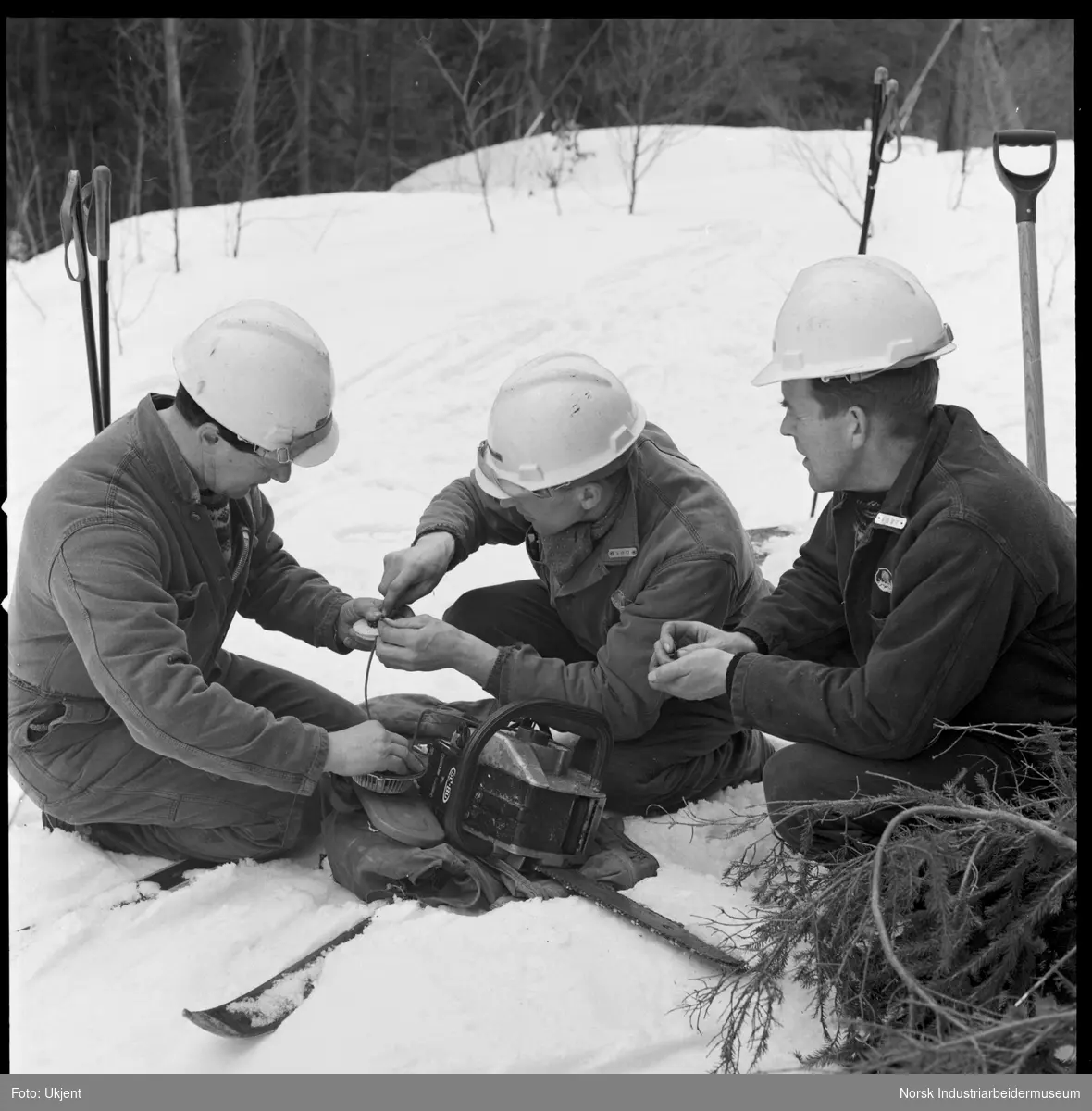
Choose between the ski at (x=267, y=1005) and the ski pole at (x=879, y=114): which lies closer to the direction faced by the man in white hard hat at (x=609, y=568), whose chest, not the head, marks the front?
the ski

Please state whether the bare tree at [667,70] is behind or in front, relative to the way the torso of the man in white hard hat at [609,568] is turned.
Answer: behind

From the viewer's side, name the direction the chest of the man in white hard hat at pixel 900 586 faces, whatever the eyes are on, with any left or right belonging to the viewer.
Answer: facing to the left of the viewer

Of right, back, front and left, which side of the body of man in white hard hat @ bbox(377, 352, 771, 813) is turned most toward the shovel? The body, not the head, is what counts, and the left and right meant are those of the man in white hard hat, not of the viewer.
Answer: back

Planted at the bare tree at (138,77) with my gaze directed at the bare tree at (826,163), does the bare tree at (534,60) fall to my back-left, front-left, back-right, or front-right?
front-left

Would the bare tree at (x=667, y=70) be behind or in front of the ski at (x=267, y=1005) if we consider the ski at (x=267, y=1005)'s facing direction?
behind

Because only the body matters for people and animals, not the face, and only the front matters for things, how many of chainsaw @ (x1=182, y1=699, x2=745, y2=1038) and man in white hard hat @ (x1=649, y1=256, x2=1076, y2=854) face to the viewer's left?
1

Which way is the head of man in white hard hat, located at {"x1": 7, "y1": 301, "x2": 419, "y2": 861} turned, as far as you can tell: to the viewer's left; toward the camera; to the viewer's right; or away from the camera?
to the viewer's right

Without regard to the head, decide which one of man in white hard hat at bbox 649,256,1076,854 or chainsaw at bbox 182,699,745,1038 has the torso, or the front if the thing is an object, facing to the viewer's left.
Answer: the man in white hard hat

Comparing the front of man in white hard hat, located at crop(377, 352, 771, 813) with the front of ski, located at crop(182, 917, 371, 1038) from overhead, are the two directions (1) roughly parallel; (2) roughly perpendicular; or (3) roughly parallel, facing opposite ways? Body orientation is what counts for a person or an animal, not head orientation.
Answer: roughly parallel

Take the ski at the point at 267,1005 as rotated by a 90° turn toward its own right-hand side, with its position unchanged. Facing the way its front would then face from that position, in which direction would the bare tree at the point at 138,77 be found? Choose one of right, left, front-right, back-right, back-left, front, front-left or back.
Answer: front-right

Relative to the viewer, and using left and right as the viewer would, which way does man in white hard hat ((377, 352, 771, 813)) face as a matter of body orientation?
facing the viewer and to the left of the viewer

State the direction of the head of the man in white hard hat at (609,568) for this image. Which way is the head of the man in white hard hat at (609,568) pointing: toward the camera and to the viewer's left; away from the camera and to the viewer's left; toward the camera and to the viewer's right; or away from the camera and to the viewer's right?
toward the camera and to the viewer's left

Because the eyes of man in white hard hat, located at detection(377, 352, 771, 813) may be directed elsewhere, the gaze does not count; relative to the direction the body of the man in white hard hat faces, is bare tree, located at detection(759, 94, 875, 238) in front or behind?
behind
